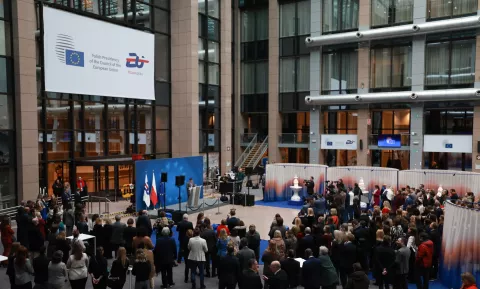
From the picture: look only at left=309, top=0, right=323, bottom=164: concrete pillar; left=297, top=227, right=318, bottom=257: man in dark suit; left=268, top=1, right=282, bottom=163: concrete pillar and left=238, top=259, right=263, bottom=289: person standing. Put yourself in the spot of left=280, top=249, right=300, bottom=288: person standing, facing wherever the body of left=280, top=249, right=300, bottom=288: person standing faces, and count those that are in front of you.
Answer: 3

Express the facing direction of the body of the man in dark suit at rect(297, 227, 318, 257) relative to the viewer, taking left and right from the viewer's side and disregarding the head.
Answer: facing away from the viewer

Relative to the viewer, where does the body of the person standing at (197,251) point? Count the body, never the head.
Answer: away from the camera

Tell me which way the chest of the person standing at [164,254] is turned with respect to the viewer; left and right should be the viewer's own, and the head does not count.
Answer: facing away from the viewer

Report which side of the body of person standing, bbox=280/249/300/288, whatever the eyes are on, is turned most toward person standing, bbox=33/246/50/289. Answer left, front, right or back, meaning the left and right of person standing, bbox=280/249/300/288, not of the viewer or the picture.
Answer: left

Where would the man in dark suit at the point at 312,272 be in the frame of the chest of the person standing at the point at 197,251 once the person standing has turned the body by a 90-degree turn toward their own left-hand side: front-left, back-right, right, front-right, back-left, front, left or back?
back-left

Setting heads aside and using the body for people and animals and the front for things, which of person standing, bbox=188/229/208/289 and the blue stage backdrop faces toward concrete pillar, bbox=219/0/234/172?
the person standing

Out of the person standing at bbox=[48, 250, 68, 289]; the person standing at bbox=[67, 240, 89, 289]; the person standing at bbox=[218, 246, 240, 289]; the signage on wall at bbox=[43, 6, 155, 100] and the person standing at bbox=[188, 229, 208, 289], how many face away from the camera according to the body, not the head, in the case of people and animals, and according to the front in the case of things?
4

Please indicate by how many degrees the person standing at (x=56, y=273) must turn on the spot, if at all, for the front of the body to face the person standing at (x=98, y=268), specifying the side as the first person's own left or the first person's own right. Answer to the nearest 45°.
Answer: approximately 90° to the first person's own right
